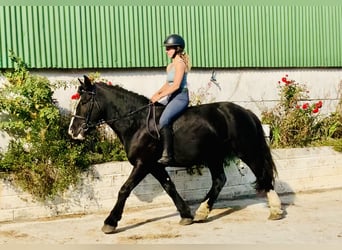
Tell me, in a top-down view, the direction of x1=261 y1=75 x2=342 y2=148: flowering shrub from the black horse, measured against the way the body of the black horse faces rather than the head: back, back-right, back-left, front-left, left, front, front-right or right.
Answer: back-right

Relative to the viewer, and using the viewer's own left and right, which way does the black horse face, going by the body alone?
facing to the left of the viewer

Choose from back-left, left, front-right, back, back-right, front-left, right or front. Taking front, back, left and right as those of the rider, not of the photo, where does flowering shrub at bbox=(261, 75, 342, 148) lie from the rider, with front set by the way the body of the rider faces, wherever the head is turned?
back-right

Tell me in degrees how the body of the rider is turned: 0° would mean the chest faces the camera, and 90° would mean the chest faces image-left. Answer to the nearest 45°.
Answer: approximately 90°

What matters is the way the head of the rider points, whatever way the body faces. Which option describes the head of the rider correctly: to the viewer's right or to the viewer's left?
to the viewer's left
